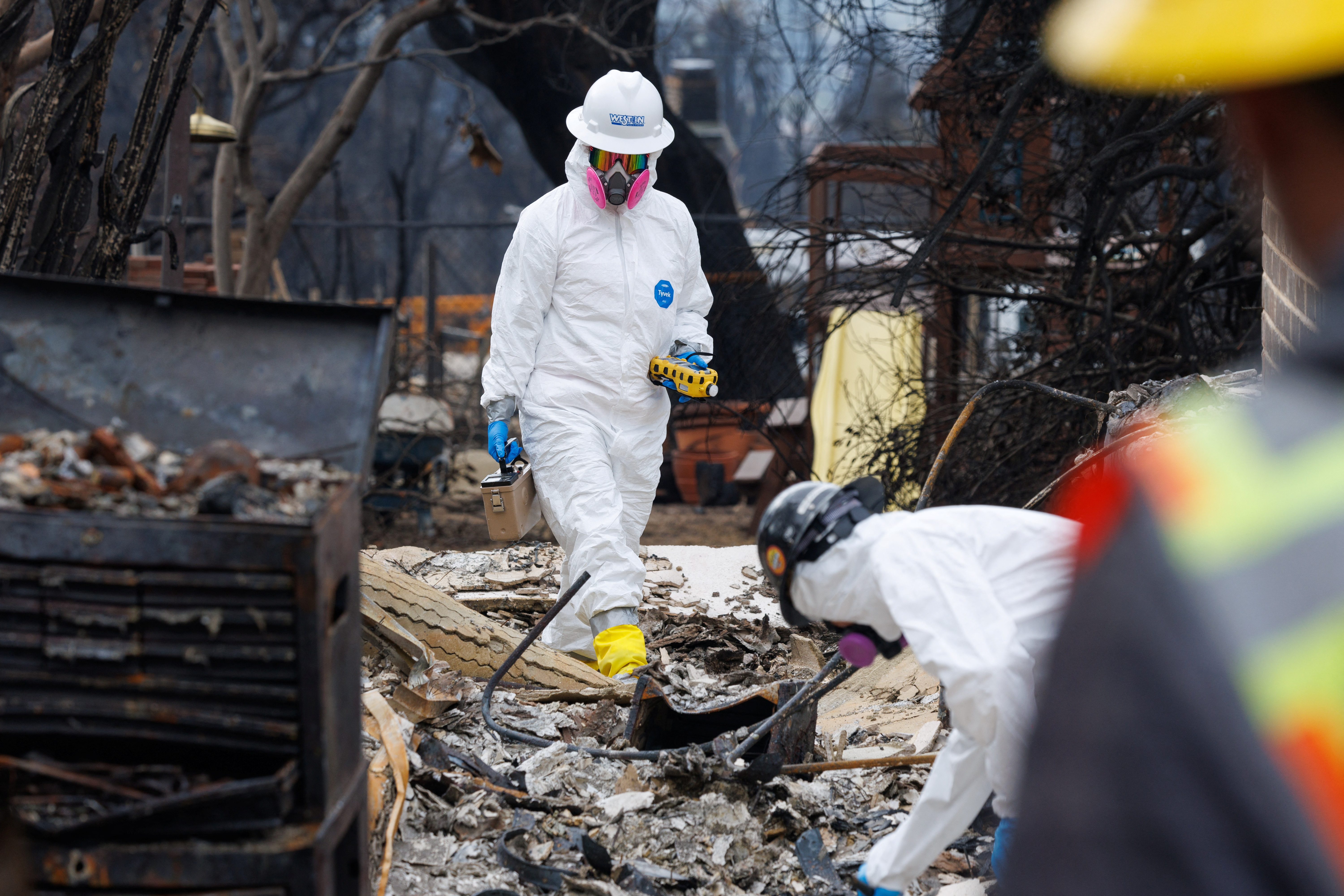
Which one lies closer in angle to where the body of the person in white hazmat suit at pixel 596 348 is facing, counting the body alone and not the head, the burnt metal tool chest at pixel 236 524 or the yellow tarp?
the burnt metal tool chest

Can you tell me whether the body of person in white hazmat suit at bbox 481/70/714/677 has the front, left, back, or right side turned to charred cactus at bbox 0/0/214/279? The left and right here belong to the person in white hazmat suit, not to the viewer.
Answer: right

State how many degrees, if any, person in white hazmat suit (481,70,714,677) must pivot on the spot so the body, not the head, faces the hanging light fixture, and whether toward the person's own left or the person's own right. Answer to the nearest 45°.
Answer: approximately 135° to the person's own right

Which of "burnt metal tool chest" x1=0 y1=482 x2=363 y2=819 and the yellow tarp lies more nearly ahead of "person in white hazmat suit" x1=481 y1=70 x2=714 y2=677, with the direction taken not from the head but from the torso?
the burnt metal tool chest

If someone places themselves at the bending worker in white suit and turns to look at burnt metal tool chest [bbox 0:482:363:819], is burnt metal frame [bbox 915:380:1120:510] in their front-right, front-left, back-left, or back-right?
back-right

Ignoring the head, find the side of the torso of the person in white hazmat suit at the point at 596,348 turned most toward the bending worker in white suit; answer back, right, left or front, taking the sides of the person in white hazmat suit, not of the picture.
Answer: front

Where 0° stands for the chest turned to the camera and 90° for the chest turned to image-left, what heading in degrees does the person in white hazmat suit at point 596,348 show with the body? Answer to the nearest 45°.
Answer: approximately 0°

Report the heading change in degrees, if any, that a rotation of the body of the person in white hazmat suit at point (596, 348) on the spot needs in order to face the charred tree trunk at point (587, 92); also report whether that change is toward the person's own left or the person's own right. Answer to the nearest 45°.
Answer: approximately 180°

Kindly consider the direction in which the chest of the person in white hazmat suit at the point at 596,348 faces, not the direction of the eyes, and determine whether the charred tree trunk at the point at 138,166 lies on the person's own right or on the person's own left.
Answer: on the person's own right

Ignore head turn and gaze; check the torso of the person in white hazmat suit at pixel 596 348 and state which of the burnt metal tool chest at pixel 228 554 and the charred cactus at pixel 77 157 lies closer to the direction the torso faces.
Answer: the burnt metal tool chest

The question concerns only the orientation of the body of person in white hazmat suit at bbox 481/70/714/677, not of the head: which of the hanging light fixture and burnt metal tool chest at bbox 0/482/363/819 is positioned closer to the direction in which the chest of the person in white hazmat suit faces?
the burnt metal tool chest
